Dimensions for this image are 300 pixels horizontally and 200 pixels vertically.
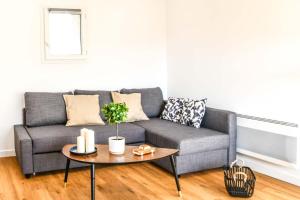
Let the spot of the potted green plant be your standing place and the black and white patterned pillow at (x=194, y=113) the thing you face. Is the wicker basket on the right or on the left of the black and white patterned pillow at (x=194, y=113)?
right

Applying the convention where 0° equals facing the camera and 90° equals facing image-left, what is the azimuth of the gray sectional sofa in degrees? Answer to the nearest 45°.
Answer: approximately 0°

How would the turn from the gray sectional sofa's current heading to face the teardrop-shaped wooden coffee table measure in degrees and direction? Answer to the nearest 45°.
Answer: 0° — it already faces it

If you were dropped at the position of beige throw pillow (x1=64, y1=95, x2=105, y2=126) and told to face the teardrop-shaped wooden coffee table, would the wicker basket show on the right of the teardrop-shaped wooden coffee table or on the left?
left
